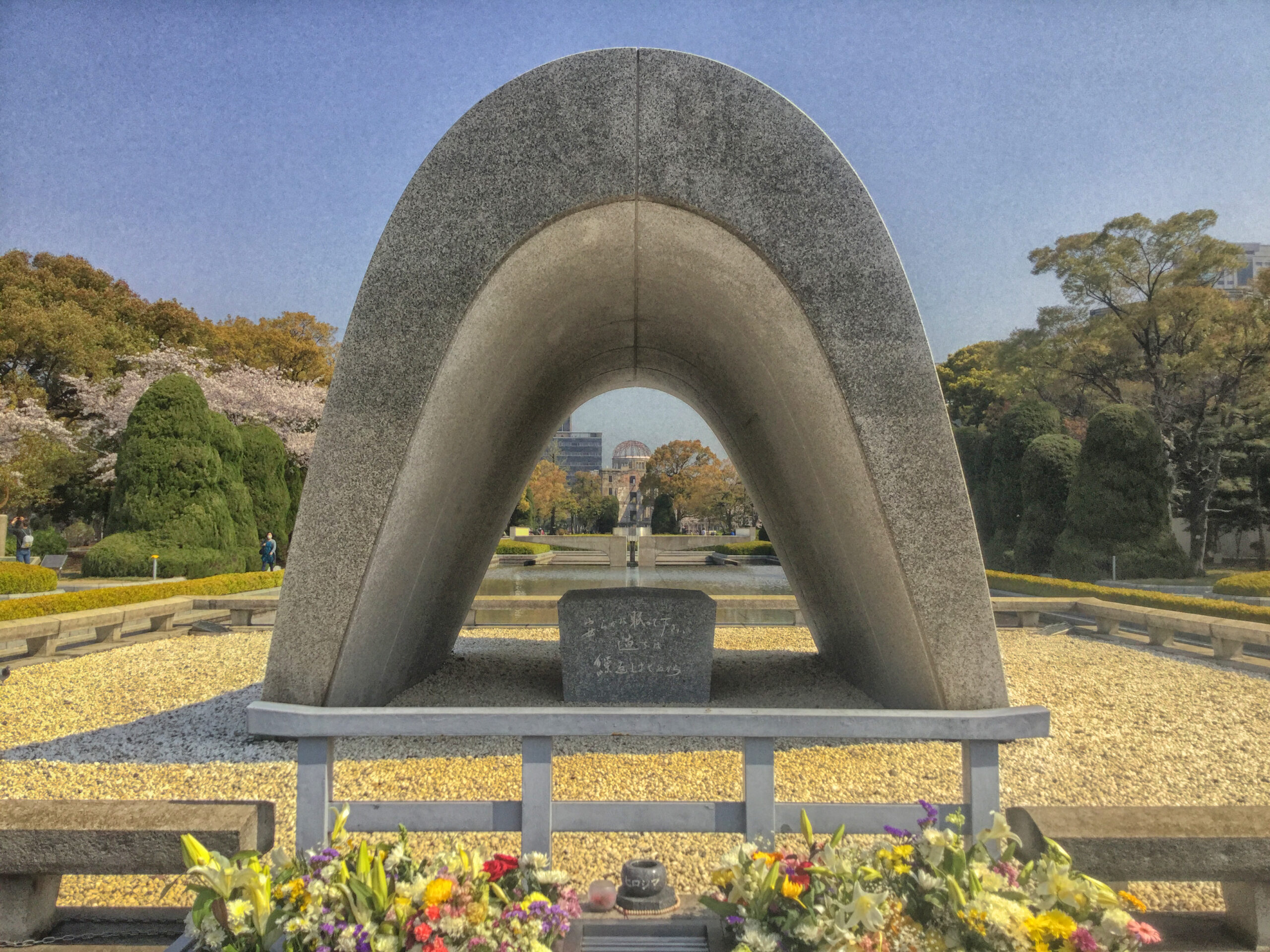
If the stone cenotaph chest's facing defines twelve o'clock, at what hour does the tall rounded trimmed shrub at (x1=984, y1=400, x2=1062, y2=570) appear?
The tall rounded trimmed shrub is roughly at 7 o'clock from the stone cenotaph chest.

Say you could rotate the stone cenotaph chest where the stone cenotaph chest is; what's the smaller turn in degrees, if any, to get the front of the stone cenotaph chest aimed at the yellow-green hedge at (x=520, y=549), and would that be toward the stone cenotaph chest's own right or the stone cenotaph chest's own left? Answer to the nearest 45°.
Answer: approximately 180°

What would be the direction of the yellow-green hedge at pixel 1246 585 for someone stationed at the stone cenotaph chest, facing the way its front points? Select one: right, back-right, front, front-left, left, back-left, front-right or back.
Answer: back-left

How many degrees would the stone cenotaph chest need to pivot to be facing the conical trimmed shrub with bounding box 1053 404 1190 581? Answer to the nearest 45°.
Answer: approximately 135° to its left

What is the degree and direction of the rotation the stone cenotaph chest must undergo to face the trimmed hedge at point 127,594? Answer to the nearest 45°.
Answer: approximately 135° to its right

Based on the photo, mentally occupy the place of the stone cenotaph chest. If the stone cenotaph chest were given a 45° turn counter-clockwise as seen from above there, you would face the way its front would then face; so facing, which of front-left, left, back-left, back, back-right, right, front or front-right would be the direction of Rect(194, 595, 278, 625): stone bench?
back

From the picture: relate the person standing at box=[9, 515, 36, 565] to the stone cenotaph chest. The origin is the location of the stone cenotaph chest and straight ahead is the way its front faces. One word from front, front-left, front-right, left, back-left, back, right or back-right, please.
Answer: back-right

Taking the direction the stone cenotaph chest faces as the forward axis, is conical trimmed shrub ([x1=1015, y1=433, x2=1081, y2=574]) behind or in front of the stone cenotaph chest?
behind

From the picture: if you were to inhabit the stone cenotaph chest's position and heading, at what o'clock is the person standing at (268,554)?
The person standing is roughly at 5 o'clock from the stone cenotaph chest.

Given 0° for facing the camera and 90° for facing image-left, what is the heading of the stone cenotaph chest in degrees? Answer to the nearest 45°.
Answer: approximately 0°

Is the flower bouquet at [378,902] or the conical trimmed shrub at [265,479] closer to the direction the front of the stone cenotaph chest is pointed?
the flower bouquet
